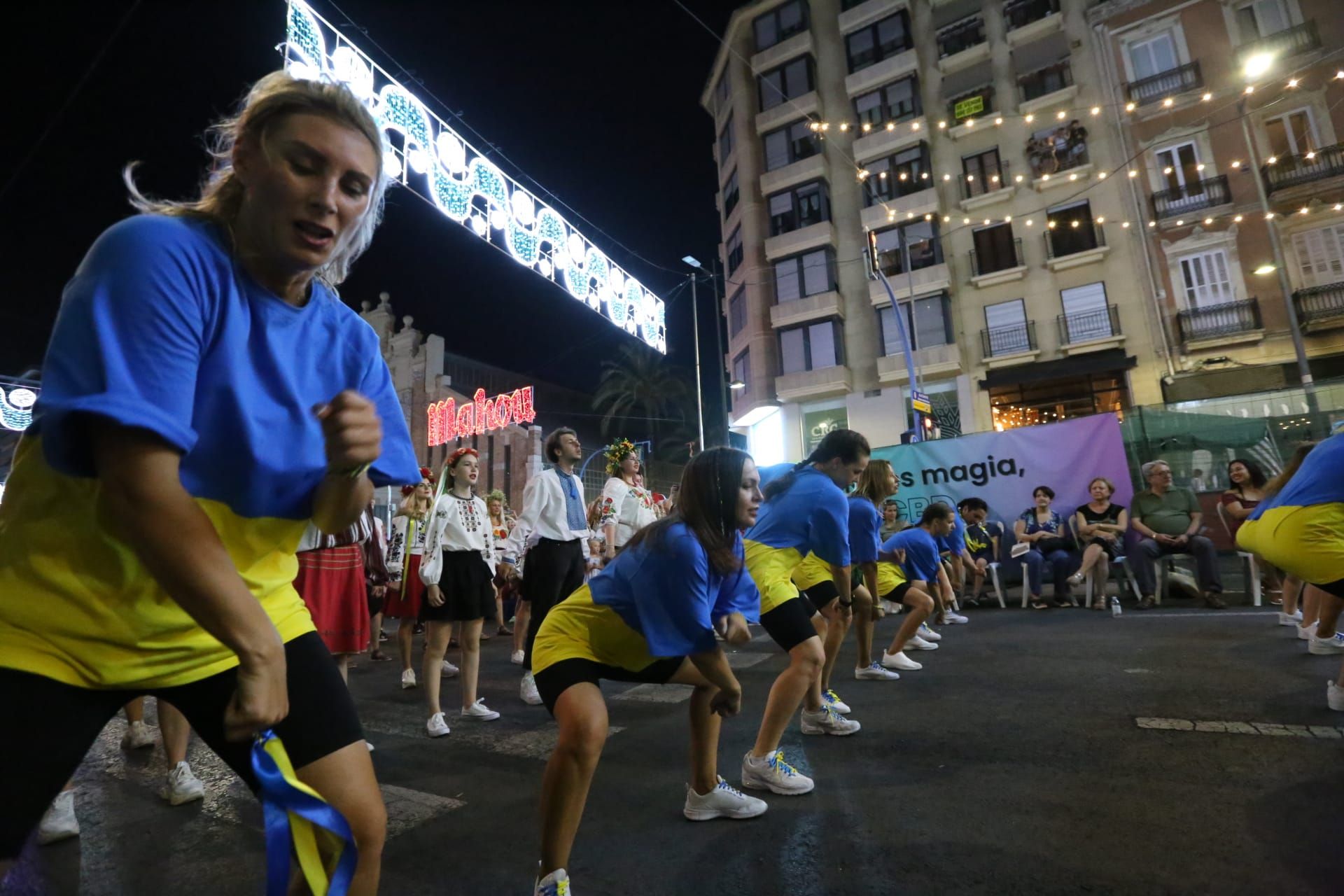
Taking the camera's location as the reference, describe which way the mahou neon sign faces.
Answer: facing the viewer and to the right of the viewer

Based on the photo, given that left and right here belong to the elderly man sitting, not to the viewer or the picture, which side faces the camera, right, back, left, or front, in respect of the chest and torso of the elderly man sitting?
front

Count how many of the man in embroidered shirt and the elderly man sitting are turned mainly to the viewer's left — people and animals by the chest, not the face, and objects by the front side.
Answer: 0

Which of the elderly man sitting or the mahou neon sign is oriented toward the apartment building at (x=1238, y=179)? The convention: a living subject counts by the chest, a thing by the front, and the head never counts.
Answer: the mahou neon sign

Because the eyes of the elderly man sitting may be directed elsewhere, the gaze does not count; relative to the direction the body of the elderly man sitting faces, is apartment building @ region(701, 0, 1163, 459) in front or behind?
behind

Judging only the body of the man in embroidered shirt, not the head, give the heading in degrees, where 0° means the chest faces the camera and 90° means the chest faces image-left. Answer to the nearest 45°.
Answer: approximately 315°

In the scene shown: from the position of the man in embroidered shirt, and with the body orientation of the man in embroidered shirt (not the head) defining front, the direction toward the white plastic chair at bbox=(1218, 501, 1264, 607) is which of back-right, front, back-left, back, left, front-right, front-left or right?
front-left

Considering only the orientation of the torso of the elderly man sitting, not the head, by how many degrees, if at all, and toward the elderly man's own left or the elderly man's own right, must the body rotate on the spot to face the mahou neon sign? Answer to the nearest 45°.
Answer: approximately 90° to the elderly man's own right

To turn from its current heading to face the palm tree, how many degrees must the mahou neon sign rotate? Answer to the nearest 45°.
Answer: approximately 135° to its left
